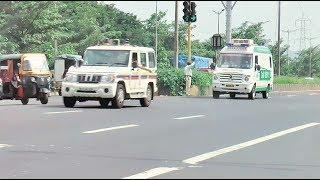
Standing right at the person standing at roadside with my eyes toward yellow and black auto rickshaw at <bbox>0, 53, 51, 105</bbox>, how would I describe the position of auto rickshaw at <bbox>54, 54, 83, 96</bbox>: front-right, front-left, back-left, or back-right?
front-right

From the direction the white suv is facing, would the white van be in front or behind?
behind

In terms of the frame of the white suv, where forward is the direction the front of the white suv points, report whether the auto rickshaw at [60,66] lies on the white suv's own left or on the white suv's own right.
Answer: on the white suv's own right

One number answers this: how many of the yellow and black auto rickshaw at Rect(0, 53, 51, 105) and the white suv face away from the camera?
0

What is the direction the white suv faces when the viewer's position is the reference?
facing the viewer and to the left of the viewer

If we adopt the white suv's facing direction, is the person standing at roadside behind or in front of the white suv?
behind

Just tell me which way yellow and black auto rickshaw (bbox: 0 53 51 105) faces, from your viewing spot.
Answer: facing the viewer and to the right of the viewer

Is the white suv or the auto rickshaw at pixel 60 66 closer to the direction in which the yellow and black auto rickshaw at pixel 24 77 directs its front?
the white suv

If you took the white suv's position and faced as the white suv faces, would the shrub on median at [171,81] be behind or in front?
behind

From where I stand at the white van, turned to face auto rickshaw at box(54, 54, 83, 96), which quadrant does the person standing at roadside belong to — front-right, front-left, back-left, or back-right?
front-right
